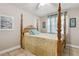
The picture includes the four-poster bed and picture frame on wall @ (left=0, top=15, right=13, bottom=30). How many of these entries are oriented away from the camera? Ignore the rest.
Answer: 0

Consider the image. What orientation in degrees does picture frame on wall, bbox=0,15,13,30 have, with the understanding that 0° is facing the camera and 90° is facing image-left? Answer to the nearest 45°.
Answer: approximately 315°

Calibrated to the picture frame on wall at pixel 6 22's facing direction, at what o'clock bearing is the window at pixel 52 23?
The window is roughly at 11 o'clock from the picture frame on wall.

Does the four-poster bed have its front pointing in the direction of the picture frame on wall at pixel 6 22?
no

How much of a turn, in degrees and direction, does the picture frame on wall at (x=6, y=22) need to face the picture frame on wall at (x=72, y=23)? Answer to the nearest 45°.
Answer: approximately 45° to its left

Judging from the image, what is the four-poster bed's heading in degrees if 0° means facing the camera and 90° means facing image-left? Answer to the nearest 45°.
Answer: approximately 315°

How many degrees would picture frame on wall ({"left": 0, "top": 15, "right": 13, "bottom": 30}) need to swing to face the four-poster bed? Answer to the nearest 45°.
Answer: approximately 45° to its left
